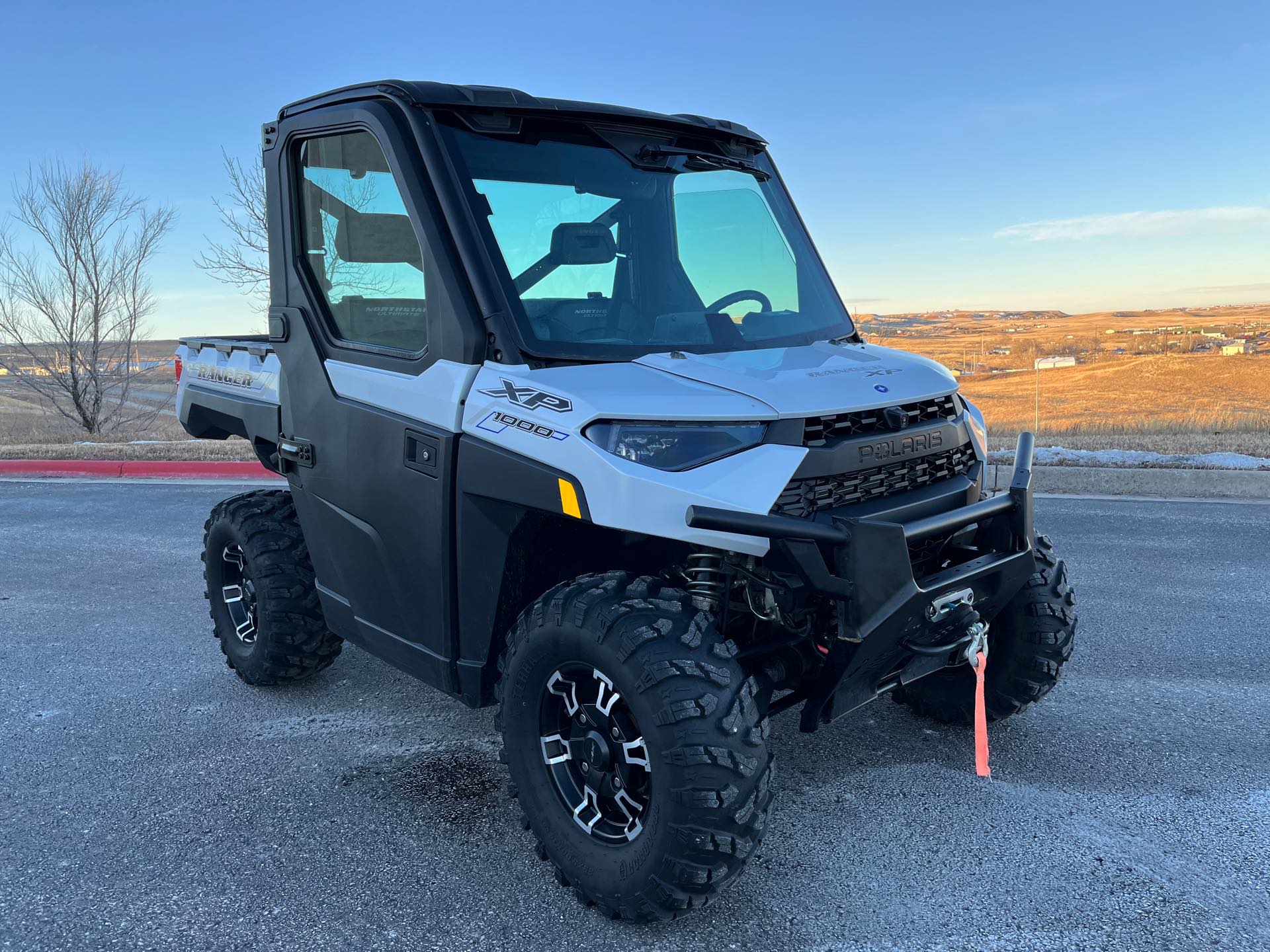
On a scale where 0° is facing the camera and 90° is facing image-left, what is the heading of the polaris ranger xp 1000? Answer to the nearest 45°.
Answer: approximately 315°

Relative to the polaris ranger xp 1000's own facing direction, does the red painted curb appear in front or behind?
behind
